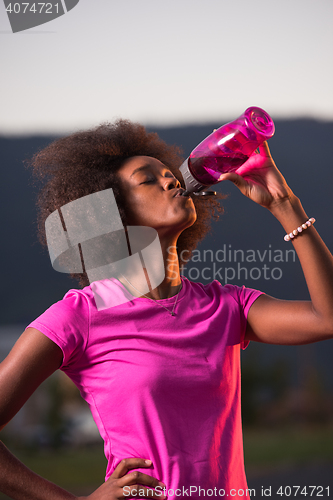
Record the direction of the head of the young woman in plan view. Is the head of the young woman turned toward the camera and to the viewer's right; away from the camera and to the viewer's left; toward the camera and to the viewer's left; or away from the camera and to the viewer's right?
toward the camera and to the viewer's right

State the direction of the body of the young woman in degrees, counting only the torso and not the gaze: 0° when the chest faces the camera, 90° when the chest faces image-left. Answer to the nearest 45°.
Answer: approximately 315°
